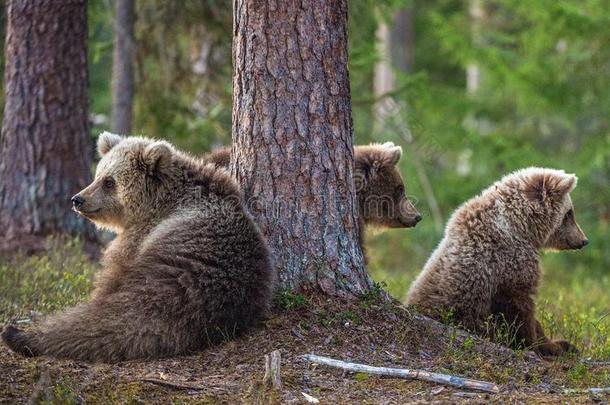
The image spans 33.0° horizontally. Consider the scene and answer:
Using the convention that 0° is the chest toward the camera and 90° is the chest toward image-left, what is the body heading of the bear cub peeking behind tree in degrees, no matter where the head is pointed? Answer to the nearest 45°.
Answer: approximately 270°

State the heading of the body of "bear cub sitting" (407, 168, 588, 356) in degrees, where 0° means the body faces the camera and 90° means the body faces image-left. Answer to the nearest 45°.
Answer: approximately 270°

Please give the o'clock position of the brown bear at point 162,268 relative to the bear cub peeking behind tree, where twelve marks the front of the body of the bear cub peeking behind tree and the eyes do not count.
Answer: The brown bear is roughly at 4 o'clock from the bear cub peeking behind tree.

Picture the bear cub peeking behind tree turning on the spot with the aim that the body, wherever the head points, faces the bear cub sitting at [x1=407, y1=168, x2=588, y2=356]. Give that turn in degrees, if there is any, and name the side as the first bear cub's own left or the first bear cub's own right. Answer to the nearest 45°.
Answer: approximately 45° to the first bear cub's own right

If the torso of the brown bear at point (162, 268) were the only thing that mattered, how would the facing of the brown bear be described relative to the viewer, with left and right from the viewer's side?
facing to the left of the viewer

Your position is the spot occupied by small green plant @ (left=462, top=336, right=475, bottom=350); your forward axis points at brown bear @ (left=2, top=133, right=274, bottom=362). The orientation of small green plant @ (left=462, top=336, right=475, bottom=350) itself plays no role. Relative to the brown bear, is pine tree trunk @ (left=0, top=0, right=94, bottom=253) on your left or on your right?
right

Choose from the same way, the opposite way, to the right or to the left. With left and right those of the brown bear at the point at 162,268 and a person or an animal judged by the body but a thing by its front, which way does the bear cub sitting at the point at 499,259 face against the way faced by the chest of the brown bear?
the opposite way

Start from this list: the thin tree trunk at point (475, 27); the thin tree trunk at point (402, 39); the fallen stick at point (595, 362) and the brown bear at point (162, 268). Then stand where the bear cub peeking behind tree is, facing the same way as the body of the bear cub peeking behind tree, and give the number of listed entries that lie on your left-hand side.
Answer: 2

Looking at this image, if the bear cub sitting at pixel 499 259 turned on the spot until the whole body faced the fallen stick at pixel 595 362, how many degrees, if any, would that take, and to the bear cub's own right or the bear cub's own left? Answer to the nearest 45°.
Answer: approximately 45° to the bear cub's own right

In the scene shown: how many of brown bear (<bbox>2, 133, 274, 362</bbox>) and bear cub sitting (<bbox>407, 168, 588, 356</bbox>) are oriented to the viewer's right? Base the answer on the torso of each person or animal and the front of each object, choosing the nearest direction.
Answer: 1

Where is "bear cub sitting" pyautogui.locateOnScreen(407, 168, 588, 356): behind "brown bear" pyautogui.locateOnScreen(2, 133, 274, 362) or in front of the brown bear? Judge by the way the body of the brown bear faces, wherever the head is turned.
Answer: behind
